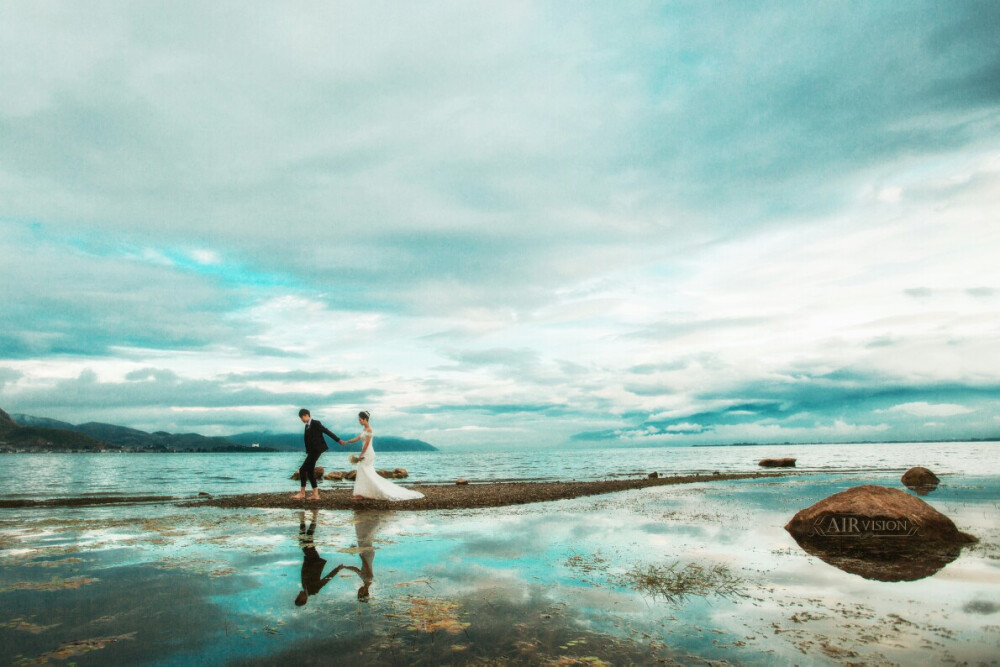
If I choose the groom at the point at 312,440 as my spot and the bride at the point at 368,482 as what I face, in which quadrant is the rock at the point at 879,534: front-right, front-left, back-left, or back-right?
front-right

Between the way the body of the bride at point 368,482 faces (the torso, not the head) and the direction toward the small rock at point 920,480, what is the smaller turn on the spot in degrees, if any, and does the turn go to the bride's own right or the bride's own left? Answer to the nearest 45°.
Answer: approximately 180°

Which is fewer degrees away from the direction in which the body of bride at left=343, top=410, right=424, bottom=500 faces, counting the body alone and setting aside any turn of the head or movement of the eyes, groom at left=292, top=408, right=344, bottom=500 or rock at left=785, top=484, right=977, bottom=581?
the groom

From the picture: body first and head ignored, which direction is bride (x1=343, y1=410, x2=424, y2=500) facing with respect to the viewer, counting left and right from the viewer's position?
facing to the left of the viewer

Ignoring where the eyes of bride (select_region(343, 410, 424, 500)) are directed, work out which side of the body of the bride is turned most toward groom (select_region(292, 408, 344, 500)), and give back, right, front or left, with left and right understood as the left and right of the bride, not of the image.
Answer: front

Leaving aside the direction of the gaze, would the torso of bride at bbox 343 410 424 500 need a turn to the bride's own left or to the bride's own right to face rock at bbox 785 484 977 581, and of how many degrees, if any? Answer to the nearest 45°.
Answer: approximately 135° to the bride's own left

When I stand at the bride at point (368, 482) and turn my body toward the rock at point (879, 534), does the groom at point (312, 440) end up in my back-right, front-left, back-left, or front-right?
back-right

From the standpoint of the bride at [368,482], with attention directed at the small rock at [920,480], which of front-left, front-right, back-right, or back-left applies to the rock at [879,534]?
front-right

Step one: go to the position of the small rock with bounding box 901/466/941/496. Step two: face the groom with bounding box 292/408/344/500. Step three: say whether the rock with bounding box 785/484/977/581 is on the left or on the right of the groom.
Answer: left

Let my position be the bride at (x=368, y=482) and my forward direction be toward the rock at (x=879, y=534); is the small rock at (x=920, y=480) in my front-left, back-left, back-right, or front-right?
front-left

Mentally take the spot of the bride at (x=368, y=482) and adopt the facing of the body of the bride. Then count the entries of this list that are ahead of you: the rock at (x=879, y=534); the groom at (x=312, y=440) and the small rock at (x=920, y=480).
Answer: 1
